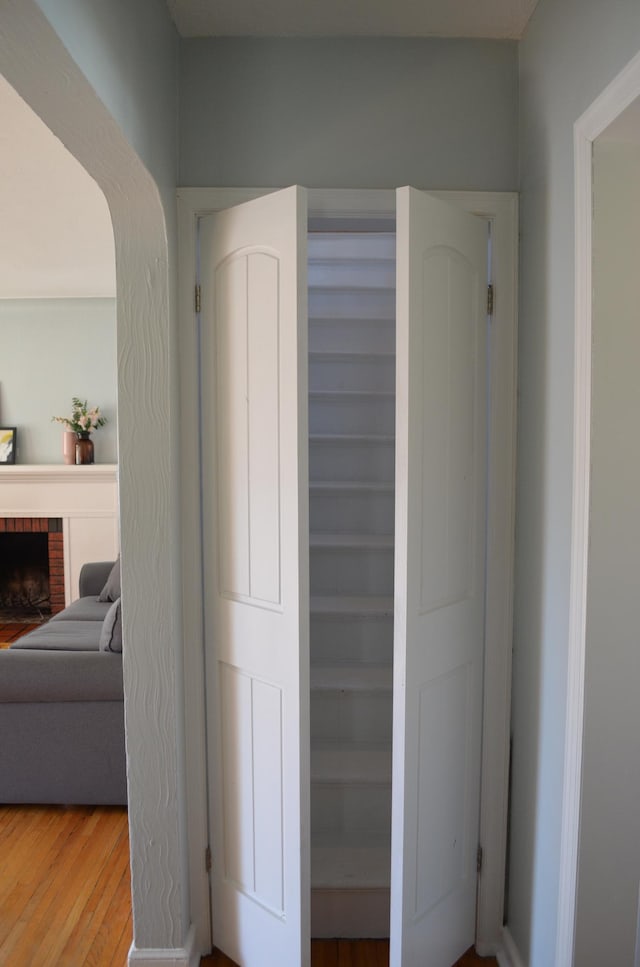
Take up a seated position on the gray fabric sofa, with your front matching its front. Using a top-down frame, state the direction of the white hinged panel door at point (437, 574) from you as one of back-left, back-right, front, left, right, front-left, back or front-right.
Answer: back-left

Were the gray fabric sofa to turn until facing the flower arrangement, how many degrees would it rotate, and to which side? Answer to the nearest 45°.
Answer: approximately 90° to its right

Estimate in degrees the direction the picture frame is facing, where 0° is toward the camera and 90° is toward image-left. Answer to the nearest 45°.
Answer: approximately 0°

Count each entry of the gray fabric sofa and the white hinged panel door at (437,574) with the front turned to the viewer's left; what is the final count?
1

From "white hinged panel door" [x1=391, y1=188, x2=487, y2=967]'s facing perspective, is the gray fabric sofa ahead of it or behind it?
behind

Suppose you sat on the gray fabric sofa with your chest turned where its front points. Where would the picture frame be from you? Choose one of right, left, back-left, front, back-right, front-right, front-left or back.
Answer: right

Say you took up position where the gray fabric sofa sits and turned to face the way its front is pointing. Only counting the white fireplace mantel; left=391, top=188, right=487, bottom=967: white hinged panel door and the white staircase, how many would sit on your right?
1

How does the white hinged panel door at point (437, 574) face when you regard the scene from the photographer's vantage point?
facing the viewer and to the right of the viewer

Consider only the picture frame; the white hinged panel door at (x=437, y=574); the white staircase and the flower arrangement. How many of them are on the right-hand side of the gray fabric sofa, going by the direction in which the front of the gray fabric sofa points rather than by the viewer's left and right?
2

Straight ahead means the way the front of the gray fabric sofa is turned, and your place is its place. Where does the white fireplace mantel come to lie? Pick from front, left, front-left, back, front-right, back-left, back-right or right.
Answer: right

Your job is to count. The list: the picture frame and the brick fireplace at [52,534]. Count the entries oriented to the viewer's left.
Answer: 0

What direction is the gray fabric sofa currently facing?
to the viewer's left

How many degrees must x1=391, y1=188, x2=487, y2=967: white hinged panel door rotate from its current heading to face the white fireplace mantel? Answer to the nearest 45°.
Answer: approximately 180°
